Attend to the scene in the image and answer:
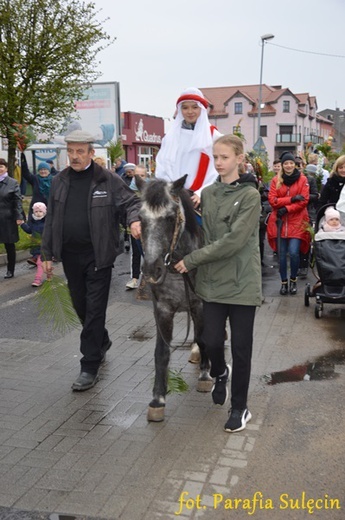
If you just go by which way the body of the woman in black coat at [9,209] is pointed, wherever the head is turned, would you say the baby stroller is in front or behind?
in front

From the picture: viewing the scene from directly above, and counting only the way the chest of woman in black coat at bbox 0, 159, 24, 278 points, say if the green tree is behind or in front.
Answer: behind

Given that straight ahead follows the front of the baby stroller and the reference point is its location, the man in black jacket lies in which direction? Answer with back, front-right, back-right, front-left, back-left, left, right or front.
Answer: front-right

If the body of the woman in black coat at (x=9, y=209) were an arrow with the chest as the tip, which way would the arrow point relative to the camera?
toward the camera

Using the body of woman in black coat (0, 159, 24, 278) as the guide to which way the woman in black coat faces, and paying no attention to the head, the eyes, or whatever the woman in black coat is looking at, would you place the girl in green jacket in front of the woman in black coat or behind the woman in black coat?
in front

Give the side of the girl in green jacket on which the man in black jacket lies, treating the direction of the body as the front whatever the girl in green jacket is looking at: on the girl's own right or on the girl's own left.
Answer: on the girl's own right

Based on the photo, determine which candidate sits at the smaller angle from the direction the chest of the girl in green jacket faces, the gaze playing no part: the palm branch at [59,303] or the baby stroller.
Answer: the palm branch

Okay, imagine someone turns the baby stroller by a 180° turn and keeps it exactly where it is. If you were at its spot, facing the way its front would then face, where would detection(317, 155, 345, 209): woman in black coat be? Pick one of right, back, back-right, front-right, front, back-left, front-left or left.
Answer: front

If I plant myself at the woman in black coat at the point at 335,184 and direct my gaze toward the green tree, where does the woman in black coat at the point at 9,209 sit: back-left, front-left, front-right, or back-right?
front-left

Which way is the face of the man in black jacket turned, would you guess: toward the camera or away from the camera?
toward the camera

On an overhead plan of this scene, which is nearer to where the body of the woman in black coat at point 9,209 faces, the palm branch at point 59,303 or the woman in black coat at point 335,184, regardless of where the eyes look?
the palm branch

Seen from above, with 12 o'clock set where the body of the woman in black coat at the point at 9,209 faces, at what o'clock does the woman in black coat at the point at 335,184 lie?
the woman in black coat at the point at 335,184 is roughly at 10 o'clock from the woman in black coat at the point at 9,209.

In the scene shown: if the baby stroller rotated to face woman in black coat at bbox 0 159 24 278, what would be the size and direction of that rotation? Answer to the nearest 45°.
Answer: approximately 90° to its right

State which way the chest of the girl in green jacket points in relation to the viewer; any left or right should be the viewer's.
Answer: facing the viewer and to the left of the viewer

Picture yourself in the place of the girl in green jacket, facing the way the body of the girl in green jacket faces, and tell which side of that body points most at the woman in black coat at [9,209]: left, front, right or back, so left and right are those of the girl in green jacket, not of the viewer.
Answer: right

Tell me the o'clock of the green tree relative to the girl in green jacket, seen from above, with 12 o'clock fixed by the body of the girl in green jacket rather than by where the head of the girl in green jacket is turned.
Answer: The green tree is roughly at 4 o'clock from the girl in green jacket.

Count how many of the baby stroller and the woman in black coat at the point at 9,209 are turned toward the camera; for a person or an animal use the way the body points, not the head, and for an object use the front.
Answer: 2

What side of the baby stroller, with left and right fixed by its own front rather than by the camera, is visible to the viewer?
front

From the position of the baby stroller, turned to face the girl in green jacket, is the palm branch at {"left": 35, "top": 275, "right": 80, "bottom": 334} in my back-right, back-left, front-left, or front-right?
front-right
